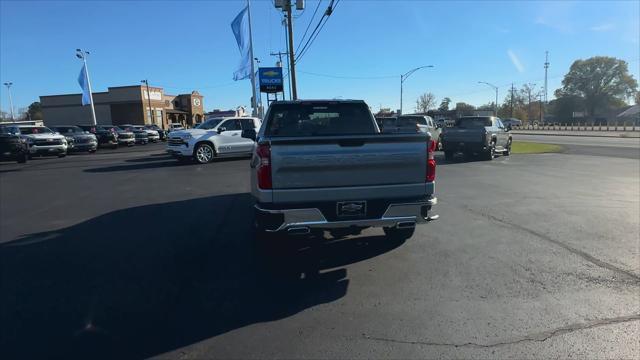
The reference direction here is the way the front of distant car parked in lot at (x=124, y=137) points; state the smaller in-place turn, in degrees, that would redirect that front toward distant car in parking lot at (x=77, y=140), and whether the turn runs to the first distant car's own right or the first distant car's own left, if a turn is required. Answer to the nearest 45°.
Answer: approximately 45° to the first distant car's own right

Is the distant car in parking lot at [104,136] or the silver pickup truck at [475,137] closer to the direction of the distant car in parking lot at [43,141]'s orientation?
the silver pickup truck

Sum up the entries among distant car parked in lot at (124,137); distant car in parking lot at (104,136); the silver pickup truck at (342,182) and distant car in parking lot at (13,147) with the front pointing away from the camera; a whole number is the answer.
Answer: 1

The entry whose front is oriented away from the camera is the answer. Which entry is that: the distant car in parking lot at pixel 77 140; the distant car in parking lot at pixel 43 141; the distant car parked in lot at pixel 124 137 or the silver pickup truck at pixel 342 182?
the silver pickup truck

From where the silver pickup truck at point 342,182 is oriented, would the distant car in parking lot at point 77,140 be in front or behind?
in front

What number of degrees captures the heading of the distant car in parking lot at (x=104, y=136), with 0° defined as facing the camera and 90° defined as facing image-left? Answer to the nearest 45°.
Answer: approximately 315°

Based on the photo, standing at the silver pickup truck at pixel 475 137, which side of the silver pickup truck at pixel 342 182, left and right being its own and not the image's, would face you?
front

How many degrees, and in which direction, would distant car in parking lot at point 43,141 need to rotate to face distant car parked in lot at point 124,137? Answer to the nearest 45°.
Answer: approximately 90° to its left

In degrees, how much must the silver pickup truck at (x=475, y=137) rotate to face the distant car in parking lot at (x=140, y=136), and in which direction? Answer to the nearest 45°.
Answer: approximately 135° to its left
